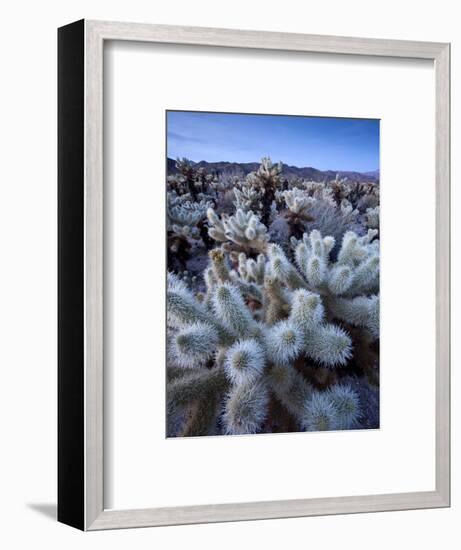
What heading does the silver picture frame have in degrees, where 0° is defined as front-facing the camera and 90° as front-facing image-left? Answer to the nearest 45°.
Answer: approximately 315°
